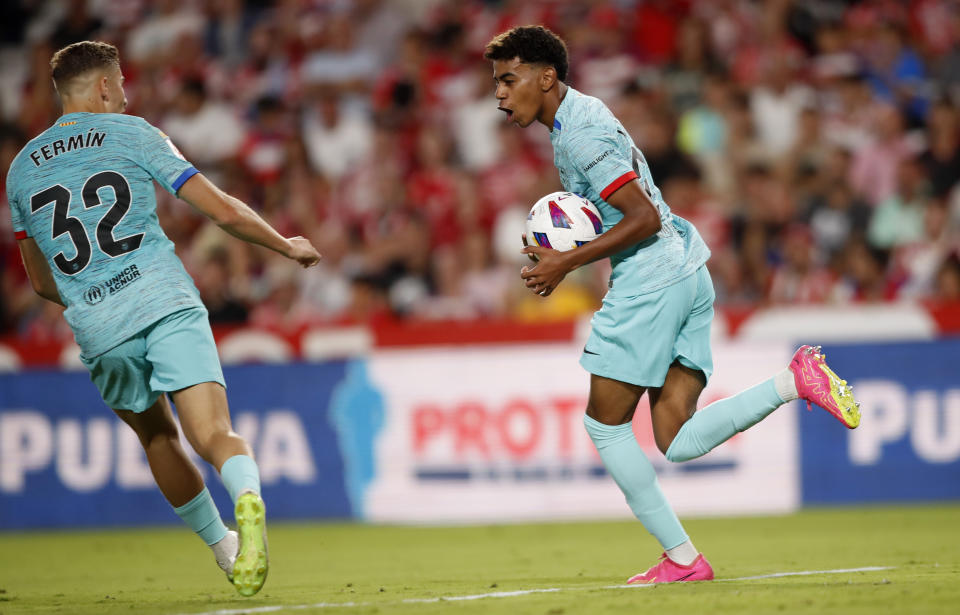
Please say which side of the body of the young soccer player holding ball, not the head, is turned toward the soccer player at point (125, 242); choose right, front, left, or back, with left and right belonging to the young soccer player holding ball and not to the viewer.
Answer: front

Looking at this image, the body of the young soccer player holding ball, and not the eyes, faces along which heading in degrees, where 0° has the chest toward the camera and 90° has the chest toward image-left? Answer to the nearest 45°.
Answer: approximately 90°

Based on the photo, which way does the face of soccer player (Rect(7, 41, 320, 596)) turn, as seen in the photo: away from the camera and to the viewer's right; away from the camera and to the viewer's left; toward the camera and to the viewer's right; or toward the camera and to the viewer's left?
away from the camera and to the viewer's right
